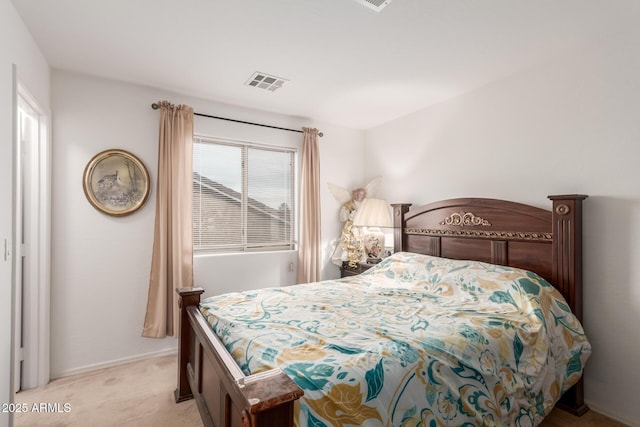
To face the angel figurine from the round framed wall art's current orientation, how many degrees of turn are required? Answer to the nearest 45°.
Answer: approximately 90° to its left

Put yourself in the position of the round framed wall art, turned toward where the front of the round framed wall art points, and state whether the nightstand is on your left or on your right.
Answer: on your left

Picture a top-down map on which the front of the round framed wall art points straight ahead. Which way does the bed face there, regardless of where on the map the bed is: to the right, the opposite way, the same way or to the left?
to the right

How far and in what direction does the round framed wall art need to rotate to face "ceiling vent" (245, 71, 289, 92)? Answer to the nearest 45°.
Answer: approximately 45° to its left

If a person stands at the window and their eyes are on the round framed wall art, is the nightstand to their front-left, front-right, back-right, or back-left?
back-left

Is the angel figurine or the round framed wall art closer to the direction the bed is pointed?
the round framed wall art

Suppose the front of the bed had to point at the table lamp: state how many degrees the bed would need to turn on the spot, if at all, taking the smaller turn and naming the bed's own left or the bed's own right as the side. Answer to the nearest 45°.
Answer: approximately 135° to the bed's own right

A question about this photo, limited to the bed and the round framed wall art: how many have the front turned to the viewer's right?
0

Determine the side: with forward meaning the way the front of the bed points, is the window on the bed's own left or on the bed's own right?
on the bed's own right

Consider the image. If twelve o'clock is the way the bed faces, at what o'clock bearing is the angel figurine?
The angel figurine is roughly at 4 o'clock from the bed.

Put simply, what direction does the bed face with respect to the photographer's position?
facing the viewer and to the left of the viewer

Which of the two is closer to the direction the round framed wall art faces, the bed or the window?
the bed

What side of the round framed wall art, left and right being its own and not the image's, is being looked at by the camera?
front

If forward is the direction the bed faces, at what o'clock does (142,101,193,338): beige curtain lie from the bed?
The beige curtain is roughly at 2 o'clock from the bed.

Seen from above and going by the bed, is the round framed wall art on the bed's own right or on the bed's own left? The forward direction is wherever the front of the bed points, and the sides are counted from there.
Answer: on the bed's own right

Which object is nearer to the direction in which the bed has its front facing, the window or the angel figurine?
the window

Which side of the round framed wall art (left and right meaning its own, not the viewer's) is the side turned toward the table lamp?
left
